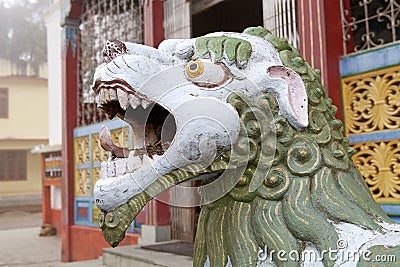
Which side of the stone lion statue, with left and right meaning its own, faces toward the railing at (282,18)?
right

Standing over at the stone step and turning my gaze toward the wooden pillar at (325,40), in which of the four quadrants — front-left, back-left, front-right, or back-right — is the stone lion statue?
front-right

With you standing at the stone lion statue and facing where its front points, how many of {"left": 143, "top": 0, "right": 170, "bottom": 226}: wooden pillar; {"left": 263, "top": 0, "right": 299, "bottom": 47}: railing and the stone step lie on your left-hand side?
0

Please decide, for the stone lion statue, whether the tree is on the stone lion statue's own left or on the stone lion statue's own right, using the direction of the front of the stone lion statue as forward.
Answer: on the stone lion statue's own right

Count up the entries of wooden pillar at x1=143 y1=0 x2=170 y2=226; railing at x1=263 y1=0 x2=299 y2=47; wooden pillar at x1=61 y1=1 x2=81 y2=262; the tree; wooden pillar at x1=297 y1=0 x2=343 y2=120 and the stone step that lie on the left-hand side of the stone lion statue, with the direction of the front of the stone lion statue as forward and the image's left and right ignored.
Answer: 0

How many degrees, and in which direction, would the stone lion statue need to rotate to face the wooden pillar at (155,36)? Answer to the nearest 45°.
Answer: approximately 90° to its right

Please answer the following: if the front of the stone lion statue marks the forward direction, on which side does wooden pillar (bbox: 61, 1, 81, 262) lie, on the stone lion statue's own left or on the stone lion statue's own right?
on the stone lion statue's own right

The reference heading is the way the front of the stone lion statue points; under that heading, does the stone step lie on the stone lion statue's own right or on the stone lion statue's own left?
on the stone lion statue's own right

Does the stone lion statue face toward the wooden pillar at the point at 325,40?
no

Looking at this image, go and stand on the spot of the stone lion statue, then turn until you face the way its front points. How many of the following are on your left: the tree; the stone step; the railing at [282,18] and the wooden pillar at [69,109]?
0

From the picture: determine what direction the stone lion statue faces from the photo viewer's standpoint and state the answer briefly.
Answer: facing to the left of the viewer
